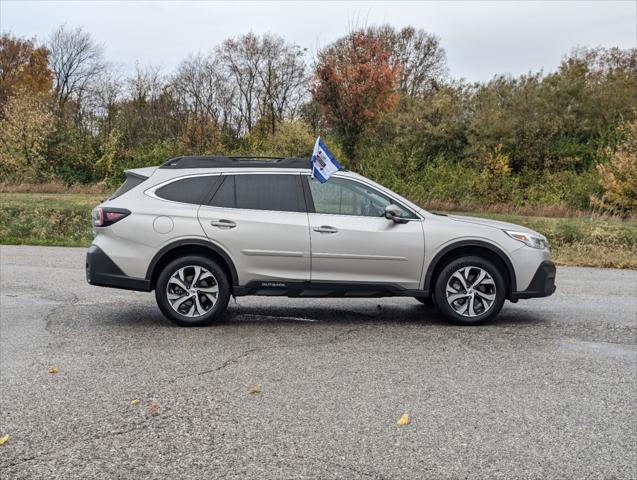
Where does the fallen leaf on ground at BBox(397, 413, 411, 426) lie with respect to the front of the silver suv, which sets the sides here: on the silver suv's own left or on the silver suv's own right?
on the silver suv's own right

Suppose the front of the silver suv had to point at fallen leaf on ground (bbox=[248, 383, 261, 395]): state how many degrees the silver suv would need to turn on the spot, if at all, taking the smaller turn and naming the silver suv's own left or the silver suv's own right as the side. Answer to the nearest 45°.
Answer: approximately 90° to the silver suv's own right

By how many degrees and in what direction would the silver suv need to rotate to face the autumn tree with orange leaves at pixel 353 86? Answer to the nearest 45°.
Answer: approximately 90° to its left

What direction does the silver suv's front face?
to the viewer's right

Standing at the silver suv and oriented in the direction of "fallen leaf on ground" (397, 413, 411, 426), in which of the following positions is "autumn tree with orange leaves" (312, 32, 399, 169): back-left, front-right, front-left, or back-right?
back-left
